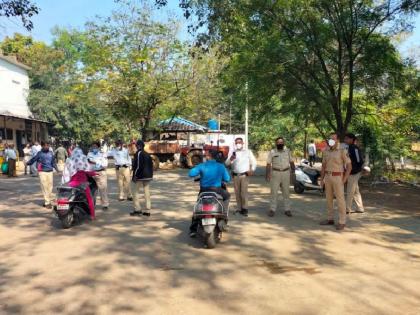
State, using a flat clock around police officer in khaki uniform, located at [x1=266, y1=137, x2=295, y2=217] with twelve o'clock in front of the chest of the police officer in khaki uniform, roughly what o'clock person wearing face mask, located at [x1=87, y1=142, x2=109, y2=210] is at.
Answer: The person wearing face mask is roughly at 3 o'clock from the police officer in khaki uniform.

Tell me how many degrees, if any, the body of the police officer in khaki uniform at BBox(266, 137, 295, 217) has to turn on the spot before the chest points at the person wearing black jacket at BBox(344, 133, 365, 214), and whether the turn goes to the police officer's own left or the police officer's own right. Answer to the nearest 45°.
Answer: approximately 90° to the police officer's own left

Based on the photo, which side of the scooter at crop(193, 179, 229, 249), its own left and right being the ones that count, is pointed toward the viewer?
back

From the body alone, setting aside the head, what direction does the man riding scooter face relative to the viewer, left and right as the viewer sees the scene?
facing away from the viewer

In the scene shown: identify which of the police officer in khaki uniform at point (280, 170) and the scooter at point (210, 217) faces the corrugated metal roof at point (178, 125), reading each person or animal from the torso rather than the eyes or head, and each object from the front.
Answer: the scooter

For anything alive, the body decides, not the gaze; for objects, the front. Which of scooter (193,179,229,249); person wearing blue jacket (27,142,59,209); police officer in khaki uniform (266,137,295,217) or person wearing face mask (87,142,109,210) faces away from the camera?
the scooter

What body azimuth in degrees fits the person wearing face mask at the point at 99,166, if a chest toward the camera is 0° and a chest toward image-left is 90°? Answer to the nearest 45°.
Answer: approximately 45°

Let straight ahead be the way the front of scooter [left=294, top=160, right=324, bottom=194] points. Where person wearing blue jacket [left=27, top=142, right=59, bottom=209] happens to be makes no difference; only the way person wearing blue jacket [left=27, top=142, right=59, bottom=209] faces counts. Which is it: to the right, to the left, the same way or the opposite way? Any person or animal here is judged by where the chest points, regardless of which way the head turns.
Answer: to the left
